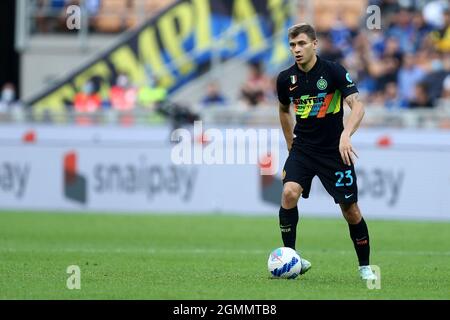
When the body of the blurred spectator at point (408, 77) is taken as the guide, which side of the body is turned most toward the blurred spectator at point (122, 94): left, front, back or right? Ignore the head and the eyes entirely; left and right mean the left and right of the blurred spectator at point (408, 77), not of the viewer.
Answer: right

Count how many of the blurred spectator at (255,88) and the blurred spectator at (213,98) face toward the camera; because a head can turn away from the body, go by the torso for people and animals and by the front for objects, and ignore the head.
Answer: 2

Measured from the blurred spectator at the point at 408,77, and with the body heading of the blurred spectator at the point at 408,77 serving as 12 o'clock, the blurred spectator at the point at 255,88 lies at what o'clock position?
the blurred spectator at the point at 255,88 is roughly at 3 o'clock from the blurred spectator at the point at 408,77.

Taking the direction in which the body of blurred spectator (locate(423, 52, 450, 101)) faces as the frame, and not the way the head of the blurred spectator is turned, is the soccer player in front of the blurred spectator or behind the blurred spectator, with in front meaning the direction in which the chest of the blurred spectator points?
in front

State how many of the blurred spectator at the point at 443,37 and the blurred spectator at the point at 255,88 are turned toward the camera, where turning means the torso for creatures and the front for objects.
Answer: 2

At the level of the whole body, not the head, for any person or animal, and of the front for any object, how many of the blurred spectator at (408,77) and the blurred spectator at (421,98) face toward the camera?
2

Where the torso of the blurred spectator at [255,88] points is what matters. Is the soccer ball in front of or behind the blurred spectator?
in front

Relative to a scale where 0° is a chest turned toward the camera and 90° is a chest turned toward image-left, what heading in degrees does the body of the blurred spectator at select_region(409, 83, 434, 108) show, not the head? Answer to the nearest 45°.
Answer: approximately 0°
